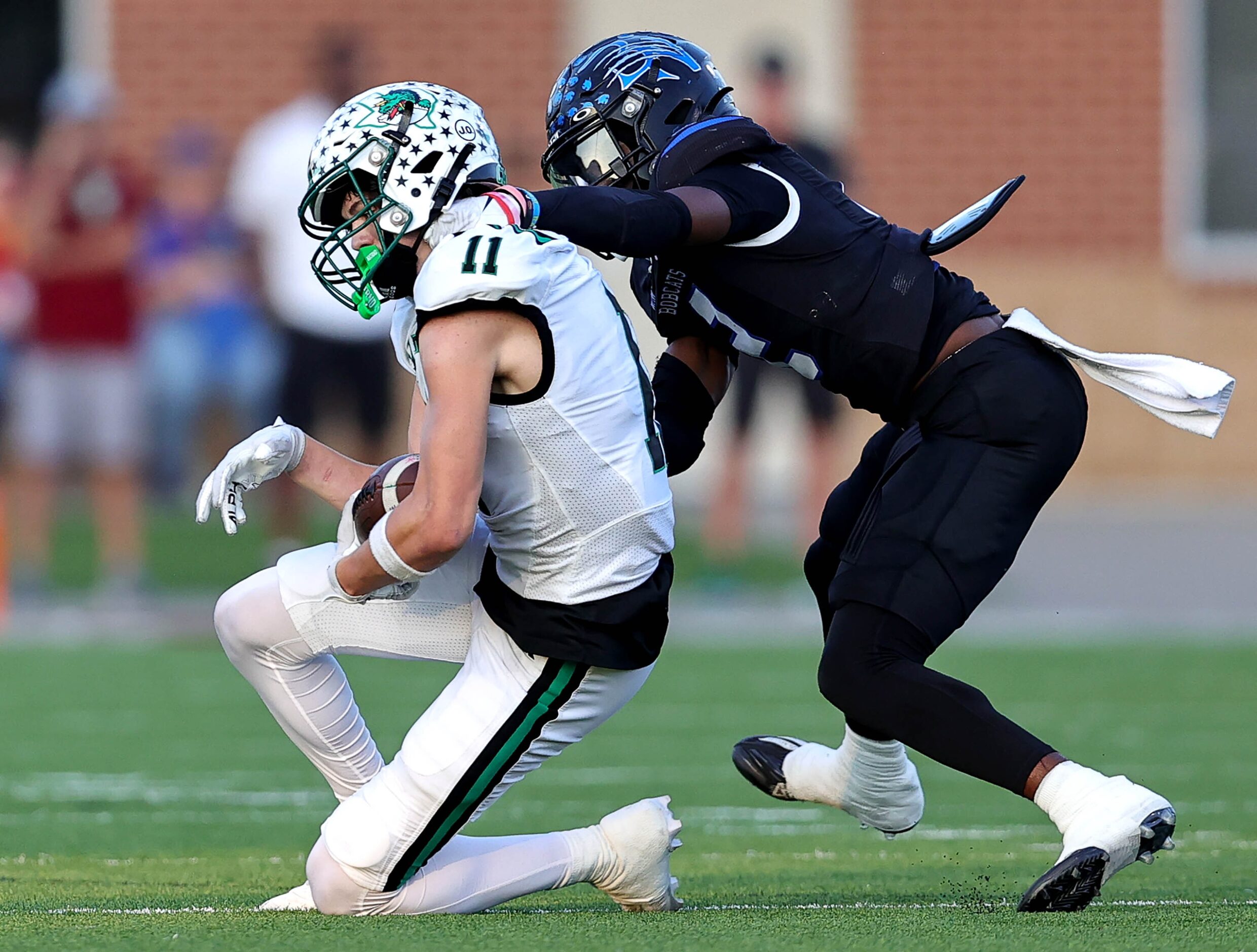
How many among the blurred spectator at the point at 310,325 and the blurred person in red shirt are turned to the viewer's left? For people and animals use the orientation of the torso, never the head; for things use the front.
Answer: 0

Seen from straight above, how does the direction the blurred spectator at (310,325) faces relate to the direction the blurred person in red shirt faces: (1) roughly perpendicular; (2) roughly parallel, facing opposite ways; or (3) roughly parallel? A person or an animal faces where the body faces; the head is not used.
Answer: roughly parallel

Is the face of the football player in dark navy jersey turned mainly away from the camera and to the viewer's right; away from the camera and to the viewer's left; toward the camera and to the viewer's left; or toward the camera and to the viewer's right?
toward the camera and to the viewer's left

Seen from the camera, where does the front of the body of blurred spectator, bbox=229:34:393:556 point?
toward the camera

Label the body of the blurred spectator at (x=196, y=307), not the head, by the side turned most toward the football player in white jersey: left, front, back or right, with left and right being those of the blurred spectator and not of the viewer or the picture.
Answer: front

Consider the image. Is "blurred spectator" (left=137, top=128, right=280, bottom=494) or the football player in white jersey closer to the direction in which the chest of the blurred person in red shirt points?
the football player in white jersey

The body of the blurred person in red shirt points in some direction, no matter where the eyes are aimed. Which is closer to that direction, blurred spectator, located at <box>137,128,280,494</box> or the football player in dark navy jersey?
the football player in dark navy jersey

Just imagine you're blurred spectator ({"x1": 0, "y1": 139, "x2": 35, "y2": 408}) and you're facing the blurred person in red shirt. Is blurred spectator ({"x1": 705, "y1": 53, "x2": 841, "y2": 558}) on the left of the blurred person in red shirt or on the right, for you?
left

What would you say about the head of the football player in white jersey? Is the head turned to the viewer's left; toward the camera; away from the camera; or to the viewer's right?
to the viewer's left

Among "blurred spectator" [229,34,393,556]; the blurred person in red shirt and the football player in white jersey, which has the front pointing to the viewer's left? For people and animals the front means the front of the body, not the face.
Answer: the football player in white jersey

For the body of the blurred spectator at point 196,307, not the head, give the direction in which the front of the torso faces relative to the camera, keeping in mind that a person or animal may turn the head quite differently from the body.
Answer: toward the camera

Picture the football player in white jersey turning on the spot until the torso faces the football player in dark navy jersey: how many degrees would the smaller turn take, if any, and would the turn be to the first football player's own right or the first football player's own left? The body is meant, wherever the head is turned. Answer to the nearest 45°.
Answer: approximately 180°

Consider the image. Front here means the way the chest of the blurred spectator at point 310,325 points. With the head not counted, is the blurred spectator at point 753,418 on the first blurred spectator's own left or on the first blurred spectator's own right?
on the first blurred spectator's own left

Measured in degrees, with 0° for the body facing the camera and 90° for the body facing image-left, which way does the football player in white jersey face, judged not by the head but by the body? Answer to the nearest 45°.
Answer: approximately 90°
